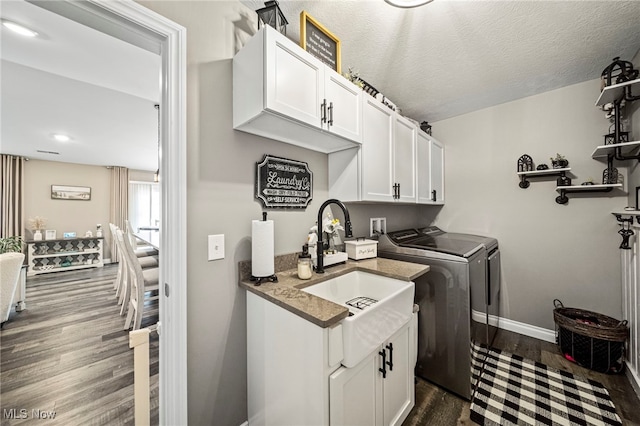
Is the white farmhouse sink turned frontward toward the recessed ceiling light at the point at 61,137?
no

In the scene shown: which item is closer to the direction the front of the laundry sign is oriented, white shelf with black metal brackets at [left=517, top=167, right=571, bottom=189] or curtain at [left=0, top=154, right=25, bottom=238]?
the white shelf with black metal brackets

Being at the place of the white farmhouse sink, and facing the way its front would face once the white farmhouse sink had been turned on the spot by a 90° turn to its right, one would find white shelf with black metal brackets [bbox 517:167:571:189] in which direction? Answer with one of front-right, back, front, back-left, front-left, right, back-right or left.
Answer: back

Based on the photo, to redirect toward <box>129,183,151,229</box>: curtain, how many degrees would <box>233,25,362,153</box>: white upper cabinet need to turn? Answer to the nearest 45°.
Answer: approximately 180°

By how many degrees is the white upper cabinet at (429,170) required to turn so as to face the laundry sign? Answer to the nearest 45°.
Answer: approximately 90° to its right

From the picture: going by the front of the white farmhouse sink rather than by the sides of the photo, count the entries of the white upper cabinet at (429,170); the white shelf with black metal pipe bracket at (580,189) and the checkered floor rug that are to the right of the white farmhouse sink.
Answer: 0

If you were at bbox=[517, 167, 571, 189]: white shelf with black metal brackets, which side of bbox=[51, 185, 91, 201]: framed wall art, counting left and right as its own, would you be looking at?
front

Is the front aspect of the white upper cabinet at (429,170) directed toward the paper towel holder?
no

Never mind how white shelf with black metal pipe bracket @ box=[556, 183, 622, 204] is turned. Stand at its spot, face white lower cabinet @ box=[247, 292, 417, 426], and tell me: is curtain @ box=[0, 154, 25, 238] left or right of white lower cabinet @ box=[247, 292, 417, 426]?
right

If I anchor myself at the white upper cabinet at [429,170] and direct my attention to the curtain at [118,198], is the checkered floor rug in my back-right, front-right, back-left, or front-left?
back-left

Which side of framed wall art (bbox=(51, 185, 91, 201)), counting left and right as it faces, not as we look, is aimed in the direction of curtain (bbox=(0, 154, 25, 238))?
right

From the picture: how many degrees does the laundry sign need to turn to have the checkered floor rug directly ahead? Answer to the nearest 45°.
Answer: approximately 45° to its left

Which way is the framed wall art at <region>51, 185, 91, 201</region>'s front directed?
toward the camera

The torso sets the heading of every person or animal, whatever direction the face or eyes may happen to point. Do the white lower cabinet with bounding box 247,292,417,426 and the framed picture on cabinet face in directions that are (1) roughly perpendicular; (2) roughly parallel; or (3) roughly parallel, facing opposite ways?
roughly parallel

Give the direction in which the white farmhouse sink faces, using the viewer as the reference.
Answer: facing the viewer and to the right of the viewer
